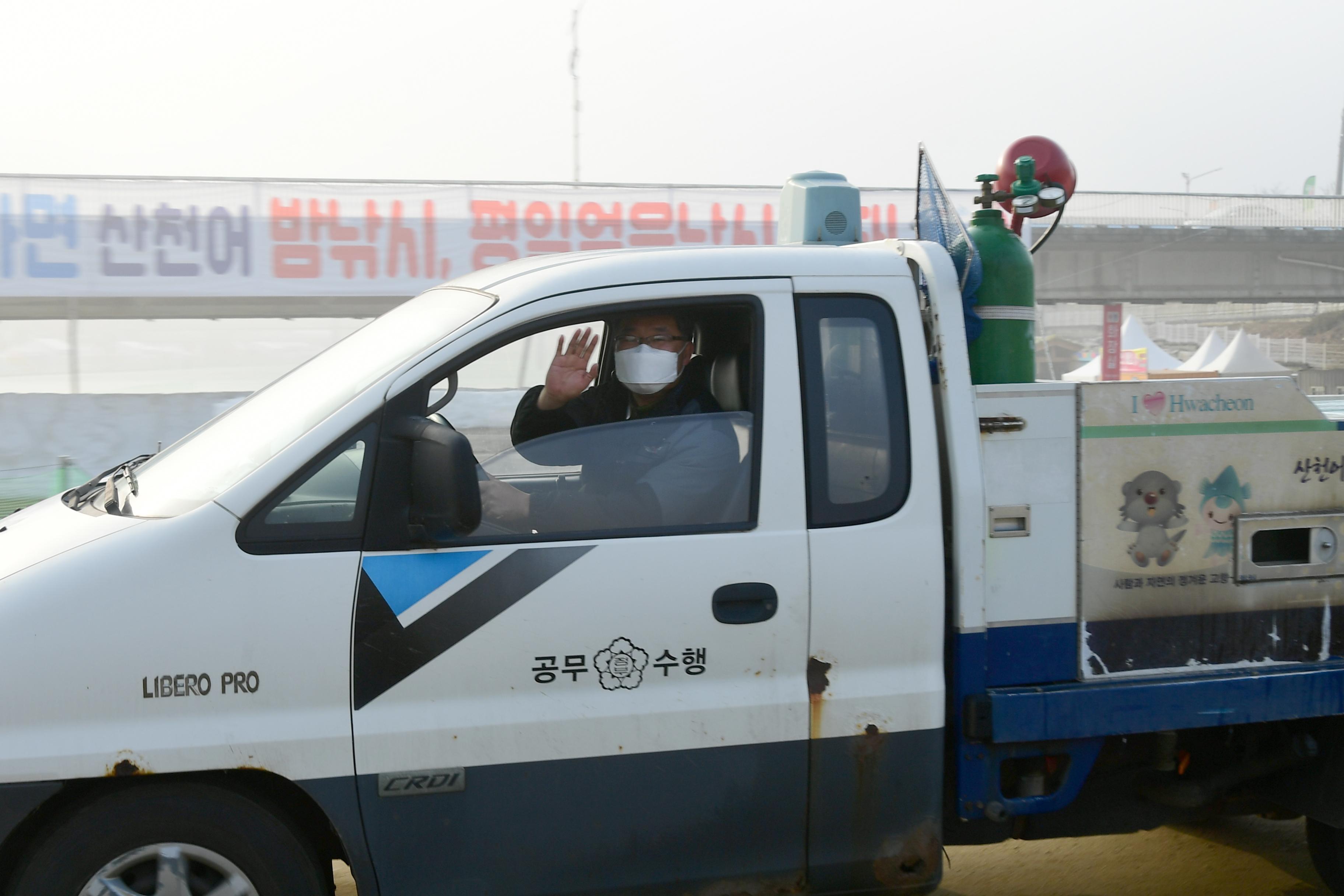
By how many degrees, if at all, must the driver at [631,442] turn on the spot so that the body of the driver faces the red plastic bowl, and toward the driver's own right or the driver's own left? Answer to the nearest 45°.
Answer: approximately 180°

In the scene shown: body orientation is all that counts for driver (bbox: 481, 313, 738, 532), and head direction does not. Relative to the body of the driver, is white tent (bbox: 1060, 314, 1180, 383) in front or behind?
behind

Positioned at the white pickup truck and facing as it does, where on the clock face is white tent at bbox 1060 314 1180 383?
The white tent is roughly at 4 o'clock from the white pickup truck.

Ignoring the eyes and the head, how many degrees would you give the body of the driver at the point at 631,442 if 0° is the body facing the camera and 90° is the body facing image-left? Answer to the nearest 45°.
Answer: approximately 45°

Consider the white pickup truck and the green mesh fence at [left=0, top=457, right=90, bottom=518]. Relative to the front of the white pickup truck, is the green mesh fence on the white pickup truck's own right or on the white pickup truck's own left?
on the white pickup truck's own right

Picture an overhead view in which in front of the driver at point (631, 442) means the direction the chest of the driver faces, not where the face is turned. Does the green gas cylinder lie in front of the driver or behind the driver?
behind

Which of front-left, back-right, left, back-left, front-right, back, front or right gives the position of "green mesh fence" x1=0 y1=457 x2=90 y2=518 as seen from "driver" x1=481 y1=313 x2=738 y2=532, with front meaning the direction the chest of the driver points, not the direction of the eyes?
right

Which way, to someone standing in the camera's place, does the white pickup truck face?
facing to the left of the viewer
